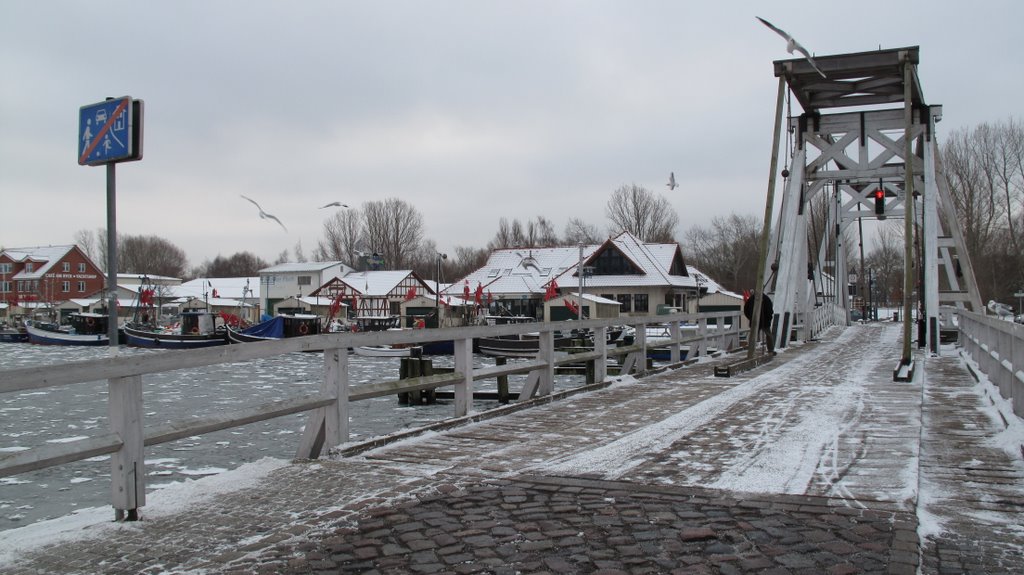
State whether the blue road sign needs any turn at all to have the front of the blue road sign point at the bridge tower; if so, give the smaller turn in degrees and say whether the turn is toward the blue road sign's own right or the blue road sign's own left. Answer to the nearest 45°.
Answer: approximately 135° to the blue road sign's own left

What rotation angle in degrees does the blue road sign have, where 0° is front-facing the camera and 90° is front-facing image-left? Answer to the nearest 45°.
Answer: approximately 45°
